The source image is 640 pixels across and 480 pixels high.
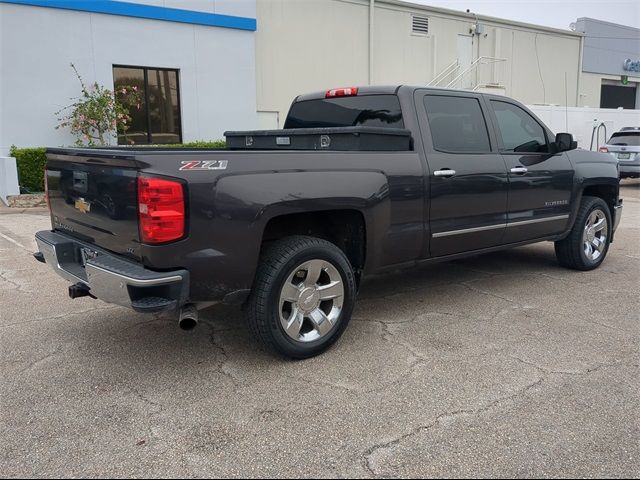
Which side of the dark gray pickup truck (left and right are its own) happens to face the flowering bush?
left

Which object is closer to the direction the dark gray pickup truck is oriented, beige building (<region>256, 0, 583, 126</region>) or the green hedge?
the beige building

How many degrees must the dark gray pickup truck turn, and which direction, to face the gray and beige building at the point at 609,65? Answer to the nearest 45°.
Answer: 0° — it already faces it

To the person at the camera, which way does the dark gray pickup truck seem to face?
facing away from the viewer and to the right of the viewer

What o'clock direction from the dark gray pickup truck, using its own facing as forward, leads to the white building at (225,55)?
The white building is roughly at 10 o'clock from the dark gray pickup truck.

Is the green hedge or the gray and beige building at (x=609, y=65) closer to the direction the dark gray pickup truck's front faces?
the gray and beige building

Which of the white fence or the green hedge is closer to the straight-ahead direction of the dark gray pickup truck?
the white fence

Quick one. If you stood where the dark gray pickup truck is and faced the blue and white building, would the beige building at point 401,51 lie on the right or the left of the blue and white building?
right

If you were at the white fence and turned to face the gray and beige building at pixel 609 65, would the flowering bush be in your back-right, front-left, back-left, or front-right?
back-left

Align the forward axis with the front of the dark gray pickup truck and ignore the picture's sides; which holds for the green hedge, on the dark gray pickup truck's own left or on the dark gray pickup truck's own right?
on the dark gray pickup truck's own left

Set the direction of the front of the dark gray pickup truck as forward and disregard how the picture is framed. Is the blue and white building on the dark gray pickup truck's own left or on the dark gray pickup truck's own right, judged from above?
on the dark gray pickup truck's own left

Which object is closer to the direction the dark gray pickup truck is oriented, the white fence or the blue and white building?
the white fence

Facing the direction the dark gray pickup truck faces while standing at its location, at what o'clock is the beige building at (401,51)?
The beige building is roughly at 11 o'clock from the dark gray pickup truck.

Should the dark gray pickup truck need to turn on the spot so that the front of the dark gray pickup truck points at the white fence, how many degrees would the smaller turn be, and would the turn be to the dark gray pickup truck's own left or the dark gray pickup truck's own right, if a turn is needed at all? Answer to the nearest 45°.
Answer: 0° — it already faces it
